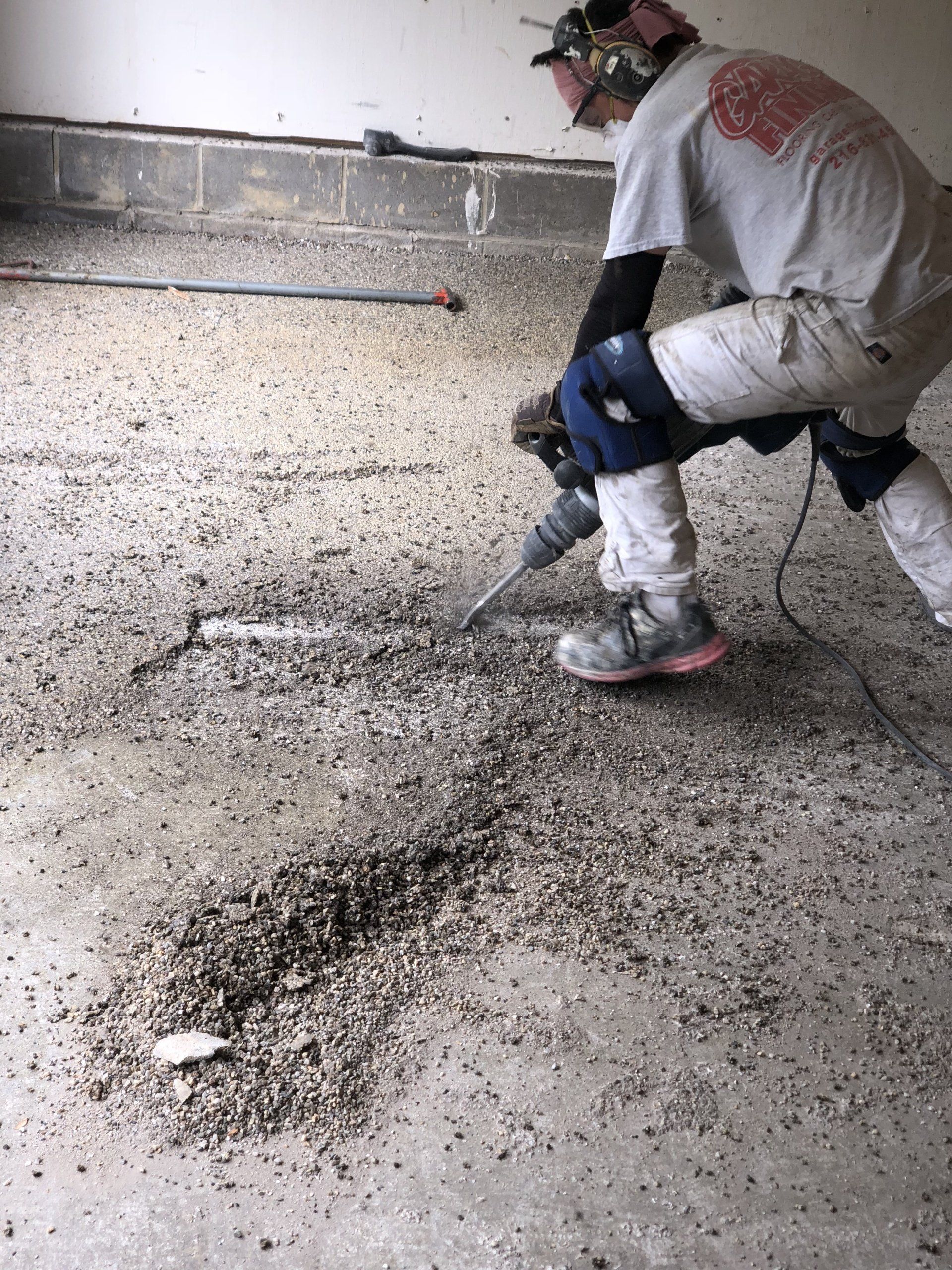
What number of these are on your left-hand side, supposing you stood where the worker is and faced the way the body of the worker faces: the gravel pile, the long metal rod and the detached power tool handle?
1

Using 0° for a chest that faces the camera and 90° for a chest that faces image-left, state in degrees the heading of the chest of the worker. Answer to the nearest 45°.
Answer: approximately 90°

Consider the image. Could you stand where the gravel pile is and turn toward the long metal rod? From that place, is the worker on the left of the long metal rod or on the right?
right

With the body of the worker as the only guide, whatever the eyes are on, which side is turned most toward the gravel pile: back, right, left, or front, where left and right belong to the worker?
left

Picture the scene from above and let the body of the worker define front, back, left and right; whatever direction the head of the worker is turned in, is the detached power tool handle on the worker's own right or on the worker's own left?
on the worker's own right

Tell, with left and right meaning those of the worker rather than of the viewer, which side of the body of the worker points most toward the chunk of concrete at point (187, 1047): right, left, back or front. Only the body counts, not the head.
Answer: left
